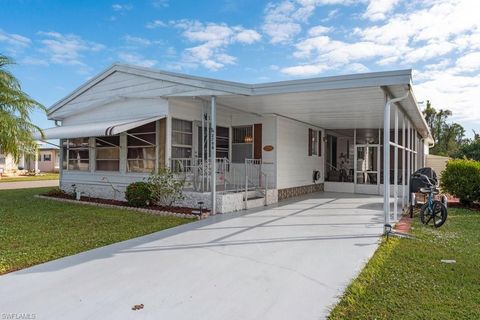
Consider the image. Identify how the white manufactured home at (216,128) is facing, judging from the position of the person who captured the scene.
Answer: facing the viewer and to the left of the viewer

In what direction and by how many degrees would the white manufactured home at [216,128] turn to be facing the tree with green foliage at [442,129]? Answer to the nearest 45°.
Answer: approximately 180°

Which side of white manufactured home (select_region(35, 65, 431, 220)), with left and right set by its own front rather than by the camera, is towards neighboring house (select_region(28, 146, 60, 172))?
right

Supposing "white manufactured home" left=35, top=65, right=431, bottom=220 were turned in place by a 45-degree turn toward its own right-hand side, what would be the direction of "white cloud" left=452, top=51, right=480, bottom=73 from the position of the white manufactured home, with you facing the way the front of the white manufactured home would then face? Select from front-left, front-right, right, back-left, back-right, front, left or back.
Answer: back
